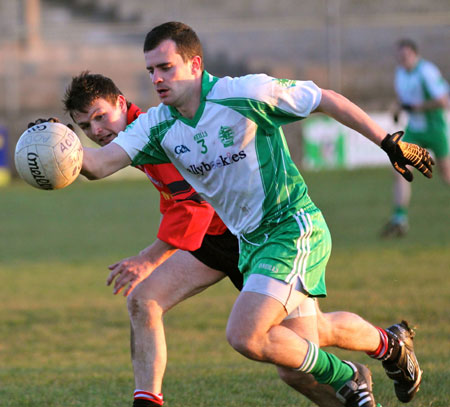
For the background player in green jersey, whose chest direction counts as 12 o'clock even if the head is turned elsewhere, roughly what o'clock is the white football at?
The white football is roughly at 11 o'clock from the background player in green jersey.

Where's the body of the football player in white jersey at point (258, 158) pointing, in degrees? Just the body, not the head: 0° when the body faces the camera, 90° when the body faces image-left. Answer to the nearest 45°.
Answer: approximately 45°

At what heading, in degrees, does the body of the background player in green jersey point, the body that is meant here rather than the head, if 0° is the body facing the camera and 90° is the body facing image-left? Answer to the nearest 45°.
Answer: approximately 45°

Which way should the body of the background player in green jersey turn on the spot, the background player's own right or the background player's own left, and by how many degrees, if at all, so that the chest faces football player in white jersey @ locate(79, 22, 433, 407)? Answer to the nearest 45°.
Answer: approximately 45° to the background player's own left
